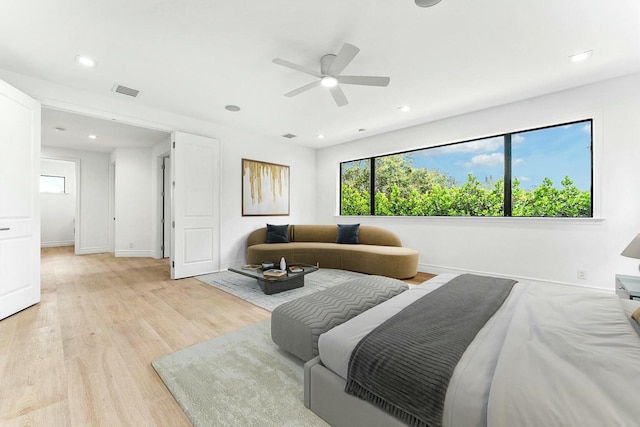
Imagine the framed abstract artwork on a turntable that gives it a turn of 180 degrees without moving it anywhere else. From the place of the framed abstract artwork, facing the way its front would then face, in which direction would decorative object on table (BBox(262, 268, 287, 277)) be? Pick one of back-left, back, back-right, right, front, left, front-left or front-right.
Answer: back-left

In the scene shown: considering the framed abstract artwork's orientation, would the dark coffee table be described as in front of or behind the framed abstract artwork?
in front

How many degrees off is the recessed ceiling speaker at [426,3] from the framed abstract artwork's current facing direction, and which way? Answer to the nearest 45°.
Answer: approximately 45° to its right

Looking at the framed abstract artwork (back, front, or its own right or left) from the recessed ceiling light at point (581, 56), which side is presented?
front

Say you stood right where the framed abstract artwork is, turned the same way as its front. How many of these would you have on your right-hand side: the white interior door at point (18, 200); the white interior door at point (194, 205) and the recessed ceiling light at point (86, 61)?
3

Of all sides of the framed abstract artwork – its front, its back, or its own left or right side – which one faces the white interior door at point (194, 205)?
right

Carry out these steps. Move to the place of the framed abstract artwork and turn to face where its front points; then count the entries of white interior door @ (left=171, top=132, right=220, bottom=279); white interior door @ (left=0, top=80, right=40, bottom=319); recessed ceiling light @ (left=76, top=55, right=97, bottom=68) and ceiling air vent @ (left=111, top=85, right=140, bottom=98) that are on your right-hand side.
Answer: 4

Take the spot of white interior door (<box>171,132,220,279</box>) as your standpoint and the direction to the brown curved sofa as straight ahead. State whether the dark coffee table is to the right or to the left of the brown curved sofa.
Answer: right

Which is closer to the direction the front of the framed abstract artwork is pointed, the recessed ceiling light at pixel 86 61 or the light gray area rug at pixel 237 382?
the light gray area rug

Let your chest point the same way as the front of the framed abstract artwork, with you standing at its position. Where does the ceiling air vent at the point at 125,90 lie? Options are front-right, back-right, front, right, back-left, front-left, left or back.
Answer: right

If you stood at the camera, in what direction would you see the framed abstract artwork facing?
facing the viewer and to the right of the viewer

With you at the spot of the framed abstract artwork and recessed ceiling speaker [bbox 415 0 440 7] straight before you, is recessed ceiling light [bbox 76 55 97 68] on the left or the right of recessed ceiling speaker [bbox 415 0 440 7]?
right

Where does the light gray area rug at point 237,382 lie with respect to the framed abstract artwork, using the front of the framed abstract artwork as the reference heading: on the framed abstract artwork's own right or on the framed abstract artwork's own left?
on the framed abstract artwork's own right
